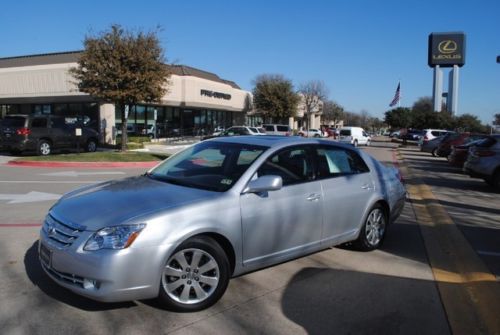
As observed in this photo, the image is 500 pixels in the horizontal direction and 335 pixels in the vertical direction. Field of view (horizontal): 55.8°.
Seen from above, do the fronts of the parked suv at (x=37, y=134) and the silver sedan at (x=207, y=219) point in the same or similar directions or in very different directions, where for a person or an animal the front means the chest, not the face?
very different directions

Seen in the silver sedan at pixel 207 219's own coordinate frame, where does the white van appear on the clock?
The white van is roughly at 5 o'clock from the silver sedan.

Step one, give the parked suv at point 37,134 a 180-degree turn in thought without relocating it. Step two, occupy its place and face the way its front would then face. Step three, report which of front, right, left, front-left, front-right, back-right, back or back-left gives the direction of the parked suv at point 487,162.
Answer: left

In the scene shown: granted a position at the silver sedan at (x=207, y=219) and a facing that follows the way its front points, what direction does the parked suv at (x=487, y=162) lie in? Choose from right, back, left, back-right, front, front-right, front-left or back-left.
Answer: back

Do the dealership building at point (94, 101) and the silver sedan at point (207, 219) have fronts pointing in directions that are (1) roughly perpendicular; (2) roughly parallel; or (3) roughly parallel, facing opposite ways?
roughly perpendicular

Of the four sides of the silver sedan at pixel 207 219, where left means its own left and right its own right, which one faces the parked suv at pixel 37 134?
right

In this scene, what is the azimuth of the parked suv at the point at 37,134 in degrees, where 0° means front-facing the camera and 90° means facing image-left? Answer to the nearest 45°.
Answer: approximately 225°

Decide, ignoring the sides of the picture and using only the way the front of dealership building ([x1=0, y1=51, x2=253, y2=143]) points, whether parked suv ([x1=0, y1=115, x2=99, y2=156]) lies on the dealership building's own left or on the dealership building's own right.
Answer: on the dealership building's own right

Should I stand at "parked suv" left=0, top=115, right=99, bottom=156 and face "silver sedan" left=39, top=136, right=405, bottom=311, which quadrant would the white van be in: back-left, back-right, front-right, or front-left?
back-left
